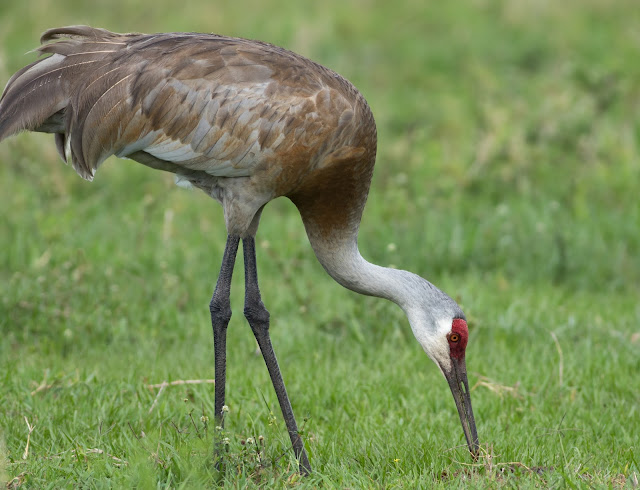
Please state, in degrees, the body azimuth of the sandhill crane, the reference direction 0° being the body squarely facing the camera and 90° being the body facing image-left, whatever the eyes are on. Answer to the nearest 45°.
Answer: approximately 270°
